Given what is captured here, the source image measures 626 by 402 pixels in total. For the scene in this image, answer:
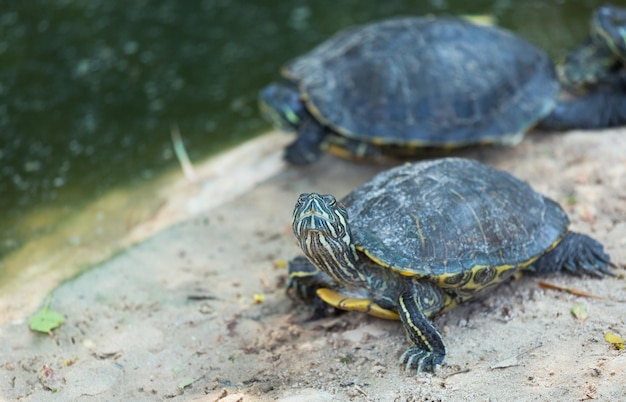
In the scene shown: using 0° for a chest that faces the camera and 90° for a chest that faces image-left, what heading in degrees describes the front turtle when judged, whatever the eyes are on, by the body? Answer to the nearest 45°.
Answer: approximately 45°

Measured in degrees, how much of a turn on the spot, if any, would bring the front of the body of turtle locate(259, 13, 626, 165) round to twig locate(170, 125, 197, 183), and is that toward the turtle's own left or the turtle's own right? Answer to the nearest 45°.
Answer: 0° — it already faces it

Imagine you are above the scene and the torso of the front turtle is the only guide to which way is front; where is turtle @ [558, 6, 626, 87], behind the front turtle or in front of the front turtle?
behind

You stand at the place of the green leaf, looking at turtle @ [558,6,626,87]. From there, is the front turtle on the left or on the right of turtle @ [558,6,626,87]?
right

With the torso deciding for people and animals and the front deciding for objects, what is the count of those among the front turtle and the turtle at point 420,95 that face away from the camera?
0

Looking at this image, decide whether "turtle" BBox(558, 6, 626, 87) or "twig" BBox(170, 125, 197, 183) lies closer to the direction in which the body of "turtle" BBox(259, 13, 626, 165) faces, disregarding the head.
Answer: the twig

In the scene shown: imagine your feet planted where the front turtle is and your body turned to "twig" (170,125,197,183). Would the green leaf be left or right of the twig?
left

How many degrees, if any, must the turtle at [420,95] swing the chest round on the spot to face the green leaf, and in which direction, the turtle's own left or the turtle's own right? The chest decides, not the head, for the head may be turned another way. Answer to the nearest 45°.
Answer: approximately 45° to the turtle's own left

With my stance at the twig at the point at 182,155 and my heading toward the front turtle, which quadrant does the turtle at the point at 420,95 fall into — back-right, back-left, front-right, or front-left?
front-left

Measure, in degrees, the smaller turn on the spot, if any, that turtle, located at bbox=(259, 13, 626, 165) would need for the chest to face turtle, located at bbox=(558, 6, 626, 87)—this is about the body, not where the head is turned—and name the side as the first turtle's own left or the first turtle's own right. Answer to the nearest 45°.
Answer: approximately 135° to the first turtle's own right

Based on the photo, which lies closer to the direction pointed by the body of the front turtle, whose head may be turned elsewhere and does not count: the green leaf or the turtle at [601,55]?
the green leaf

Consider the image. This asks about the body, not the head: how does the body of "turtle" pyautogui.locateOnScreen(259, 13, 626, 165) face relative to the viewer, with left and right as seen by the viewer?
facing to the left of the viewer

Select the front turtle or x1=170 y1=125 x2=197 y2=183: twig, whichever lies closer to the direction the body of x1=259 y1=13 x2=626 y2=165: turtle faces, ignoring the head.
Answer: the twig

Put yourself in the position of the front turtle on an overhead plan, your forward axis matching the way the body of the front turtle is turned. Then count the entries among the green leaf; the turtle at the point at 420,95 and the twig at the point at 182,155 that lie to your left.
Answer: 0

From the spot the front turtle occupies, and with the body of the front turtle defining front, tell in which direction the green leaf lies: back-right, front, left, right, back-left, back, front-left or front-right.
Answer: front-right

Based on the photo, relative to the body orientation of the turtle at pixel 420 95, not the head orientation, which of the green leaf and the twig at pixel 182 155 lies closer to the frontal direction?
the twig

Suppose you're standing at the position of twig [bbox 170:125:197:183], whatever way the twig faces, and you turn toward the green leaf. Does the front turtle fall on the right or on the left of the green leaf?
left
